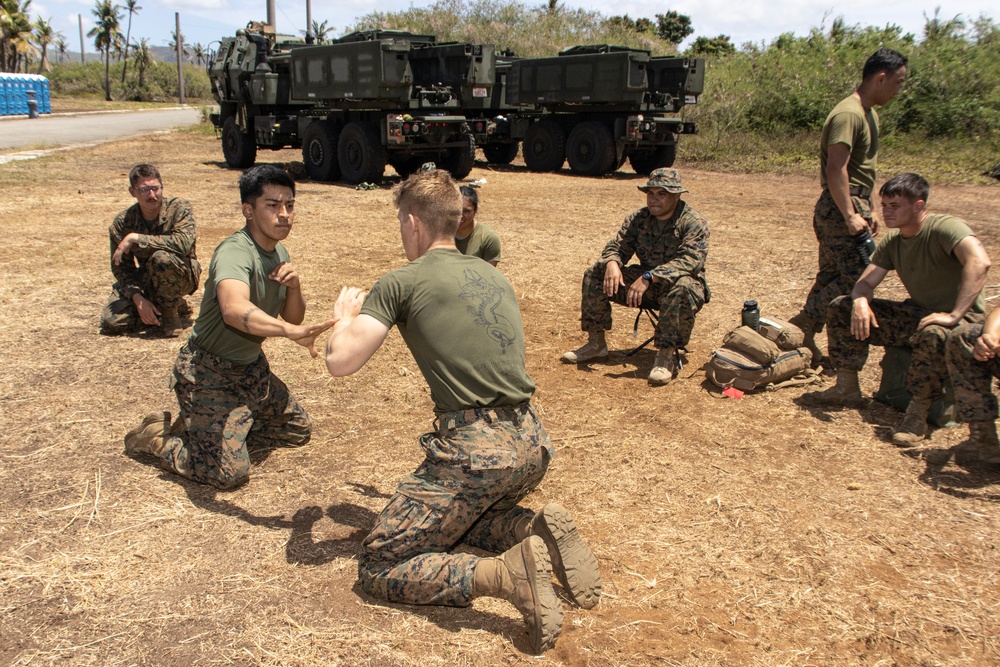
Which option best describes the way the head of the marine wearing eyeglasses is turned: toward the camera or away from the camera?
toward the camera

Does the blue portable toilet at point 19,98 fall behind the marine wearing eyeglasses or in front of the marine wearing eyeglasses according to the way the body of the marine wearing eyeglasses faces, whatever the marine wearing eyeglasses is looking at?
behind

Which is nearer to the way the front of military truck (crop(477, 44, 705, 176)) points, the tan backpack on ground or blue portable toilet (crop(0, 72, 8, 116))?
the blue portable toilet

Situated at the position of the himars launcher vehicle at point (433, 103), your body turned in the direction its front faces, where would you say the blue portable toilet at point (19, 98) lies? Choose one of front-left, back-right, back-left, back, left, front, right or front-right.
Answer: front

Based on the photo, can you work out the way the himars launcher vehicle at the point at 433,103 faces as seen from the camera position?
facing away from the viewer and to the left of the viewer

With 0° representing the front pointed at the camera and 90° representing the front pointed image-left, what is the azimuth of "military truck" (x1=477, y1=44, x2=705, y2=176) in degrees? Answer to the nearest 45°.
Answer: approximately 135°

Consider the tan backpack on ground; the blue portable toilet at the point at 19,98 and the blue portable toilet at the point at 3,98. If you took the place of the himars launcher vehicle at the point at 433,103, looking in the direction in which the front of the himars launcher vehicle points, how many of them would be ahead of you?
2

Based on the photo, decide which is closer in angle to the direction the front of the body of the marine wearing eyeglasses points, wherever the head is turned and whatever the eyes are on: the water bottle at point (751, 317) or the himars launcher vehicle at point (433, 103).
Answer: the water bottle

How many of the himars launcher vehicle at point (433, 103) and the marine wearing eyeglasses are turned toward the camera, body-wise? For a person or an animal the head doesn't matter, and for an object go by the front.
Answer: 1

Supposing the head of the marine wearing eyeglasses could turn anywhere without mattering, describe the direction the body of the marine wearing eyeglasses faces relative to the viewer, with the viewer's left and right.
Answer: facing the viewer

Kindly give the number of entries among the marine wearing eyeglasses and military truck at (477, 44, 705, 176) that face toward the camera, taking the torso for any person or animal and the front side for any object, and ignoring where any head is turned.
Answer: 1

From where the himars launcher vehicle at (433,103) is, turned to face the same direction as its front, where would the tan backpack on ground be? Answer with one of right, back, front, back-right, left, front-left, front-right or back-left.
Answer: back-left
